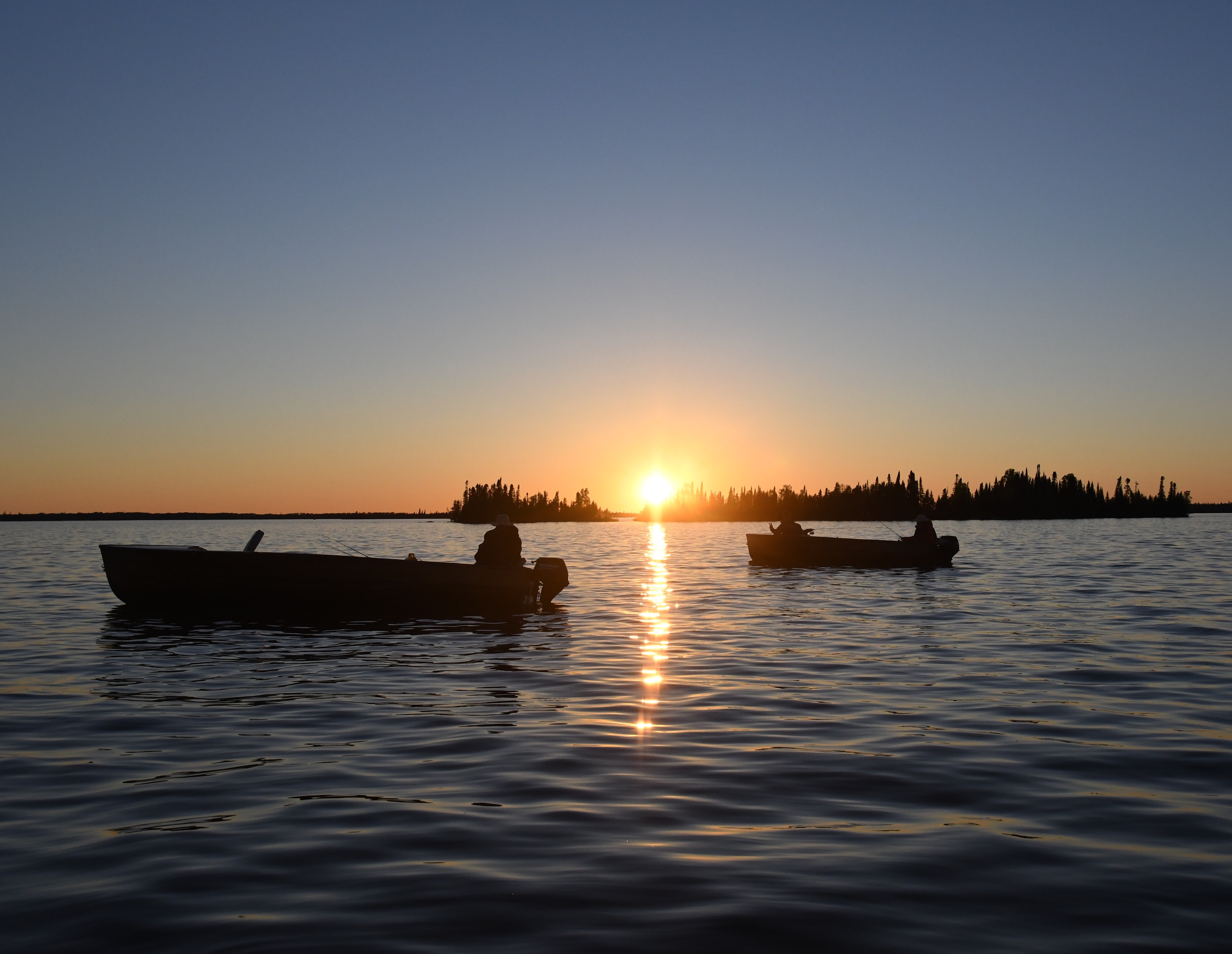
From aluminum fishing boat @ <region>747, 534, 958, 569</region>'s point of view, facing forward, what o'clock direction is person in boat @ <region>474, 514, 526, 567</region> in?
The person in boat is roughly at 10 o'clock from the aluminum fishing boat.

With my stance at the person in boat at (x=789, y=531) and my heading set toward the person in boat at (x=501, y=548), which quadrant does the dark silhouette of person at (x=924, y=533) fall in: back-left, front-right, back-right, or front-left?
back-left

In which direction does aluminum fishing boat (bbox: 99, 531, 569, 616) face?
to the viewer's left

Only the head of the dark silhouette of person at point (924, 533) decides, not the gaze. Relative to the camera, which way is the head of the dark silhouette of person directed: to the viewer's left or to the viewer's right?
to the viewer's left

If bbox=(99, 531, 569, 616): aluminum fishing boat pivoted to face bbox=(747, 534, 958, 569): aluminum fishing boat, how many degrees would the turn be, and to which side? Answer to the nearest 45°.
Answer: approximately 135° to its right

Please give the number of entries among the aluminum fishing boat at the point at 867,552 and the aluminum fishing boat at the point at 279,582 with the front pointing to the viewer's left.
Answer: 2

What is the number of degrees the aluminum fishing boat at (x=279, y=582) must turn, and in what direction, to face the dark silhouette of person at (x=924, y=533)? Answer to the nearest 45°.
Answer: approximately 135° to its right

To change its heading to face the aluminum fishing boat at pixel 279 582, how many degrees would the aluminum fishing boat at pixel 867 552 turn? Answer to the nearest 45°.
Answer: approximately 45° to its left

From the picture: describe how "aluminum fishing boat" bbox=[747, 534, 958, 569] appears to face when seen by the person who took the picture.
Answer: facing to the left of the viewer

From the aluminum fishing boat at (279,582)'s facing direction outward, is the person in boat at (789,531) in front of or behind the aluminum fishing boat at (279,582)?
behind
